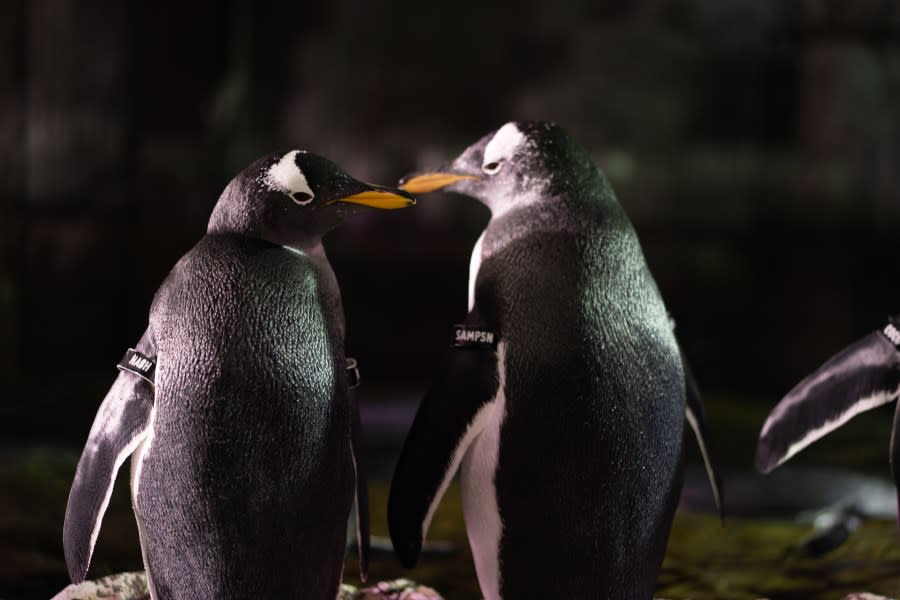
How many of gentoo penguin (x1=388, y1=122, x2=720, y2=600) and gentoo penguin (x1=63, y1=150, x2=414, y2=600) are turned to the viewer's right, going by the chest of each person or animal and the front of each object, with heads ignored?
0

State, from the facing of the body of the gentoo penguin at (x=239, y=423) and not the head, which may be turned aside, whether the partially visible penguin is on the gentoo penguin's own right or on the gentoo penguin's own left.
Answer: on the gentoo penguin's own right

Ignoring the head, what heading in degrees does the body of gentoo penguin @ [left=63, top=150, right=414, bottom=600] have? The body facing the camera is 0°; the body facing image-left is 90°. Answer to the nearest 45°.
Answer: approximately 180°

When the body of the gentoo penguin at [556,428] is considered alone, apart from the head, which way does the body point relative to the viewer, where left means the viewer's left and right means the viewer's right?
facing away from the viewer and to the left of the viewer
